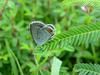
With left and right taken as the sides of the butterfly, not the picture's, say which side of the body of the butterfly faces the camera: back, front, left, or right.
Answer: left
